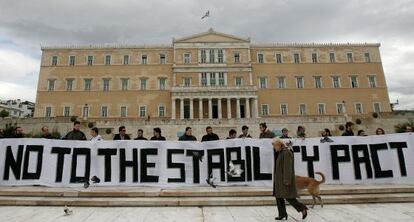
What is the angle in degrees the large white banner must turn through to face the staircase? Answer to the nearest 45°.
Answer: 0° — it already faces it

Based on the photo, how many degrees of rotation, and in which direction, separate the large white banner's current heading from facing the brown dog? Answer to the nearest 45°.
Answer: approximately 45° to its left

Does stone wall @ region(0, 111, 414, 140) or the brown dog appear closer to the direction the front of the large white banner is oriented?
the brown dog

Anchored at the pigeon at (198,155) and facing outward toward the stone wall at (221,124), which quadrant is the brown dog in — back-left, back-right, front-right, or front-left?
back-right

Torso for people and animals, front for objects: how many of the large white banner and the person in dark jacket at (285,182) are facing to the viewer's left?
1

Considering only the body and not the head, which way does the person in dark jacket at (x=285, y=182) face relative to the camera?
to the viewer's left

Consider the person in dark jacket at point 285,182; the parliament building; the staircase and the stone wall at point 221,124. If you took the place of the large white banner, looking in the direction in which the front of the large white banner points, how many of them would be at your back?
2

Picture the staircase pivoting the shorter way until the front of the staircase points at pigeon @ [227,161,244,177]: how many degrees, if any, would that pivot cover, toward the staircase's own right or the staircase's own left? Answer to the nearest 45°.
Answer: approximately 135° to the staircase's own left

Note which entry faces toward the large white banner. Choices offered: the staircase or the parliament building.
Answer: the parliament building
